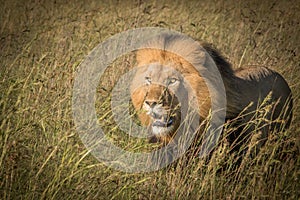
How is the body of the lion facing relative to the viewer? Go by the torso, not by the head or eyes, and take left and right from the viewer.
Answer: facing the viewer and to the left of the viewer
